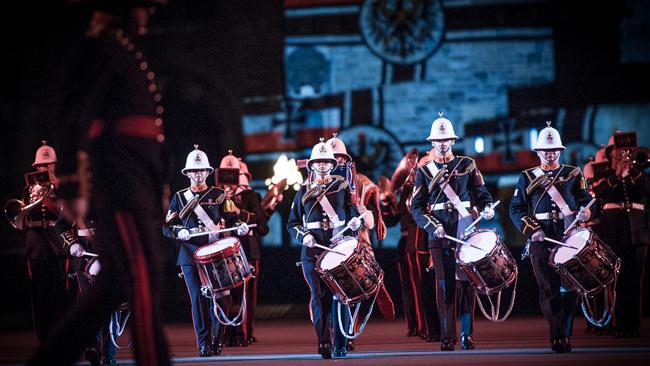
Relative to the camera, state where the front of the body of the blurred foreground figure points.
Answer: to the viewer's right

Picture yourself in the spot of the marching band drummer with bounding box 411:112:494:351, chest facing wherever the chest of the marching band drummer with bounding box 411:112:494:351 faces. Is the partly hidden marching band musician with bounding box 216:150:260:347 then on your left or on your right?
on your right

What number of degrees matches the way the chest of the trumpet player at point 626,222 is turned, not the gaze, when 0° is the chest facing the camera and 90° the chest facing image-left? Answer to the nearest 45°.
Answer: approximately 0°

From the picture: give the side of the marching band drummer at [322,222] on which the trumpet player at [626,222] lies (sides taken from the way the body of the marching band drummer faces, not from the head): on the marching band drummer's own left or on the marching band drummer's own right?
on the marching band drummer's own left

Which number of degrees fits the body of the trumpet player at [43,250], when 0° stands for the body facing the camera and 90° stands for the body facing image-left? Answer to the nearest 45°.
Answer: approximately 0°

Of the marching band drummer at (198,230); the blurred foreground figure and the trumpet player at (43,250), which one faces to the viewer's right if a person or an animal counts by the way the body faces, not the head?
the blurred foreground figure

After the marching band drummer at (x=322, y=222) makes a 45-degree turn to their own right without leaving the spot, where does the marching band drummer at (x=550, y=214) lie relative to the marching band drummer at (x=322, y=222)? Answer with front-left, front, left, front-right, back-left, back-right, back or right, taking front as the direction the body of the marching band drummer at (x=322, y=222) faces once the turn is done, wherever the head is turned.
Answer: back-left

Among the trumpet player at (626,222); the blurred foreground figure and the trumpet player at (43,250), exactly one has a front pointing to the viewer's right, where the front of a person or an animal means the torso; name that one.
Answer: the blurred foreground figure

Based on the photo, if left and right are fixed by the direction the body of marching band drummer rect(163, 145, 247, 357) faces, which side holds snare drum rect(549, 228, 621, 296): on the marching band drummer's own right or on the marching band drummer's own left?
on the marching band drummer's own left

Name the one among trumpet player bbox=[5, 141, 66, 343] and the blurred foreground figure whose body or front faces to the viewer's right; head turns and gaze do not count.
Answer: the blurred foreground figure

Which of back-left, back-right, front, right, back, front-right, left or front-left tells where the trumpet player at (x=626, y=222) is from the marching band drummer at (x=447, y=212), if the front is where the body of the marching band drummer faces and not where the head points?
back-left
